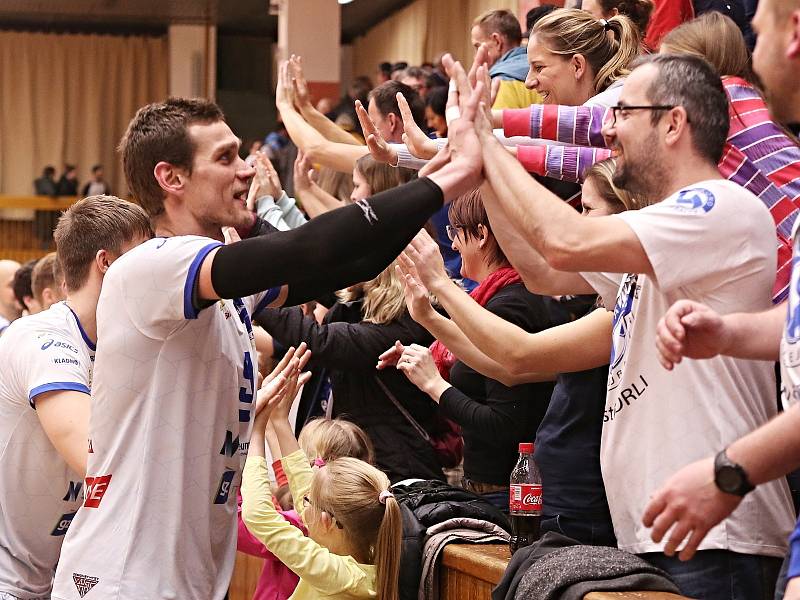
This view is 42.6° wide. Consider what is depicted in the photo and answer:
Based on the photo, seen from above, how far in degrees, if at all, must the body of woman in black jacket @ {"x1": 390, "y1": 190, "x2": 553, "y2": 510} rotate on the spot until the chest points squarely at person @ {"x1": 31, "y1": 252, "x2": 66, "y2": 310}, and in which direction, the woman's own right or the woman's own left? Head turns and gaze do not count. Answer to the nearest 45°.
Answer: approximately 45° to the woman's own right

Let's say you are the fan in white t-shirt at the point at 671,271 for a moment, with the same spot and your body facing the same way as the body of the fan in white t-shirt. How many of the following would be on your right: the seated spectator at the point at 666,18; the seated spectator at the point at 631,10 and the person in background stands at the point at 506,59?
3

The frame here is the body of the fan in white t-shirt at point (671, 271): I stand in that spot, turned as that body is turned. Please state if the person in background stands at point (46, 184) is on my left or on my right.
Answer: on my right

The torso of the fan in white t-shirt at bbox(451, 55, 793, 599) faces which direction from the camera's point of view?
to the viewer's left

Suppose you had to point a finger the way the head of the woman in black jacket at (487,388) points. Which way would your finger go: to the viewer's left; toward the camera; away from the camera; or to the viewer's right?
to the viewer's left
